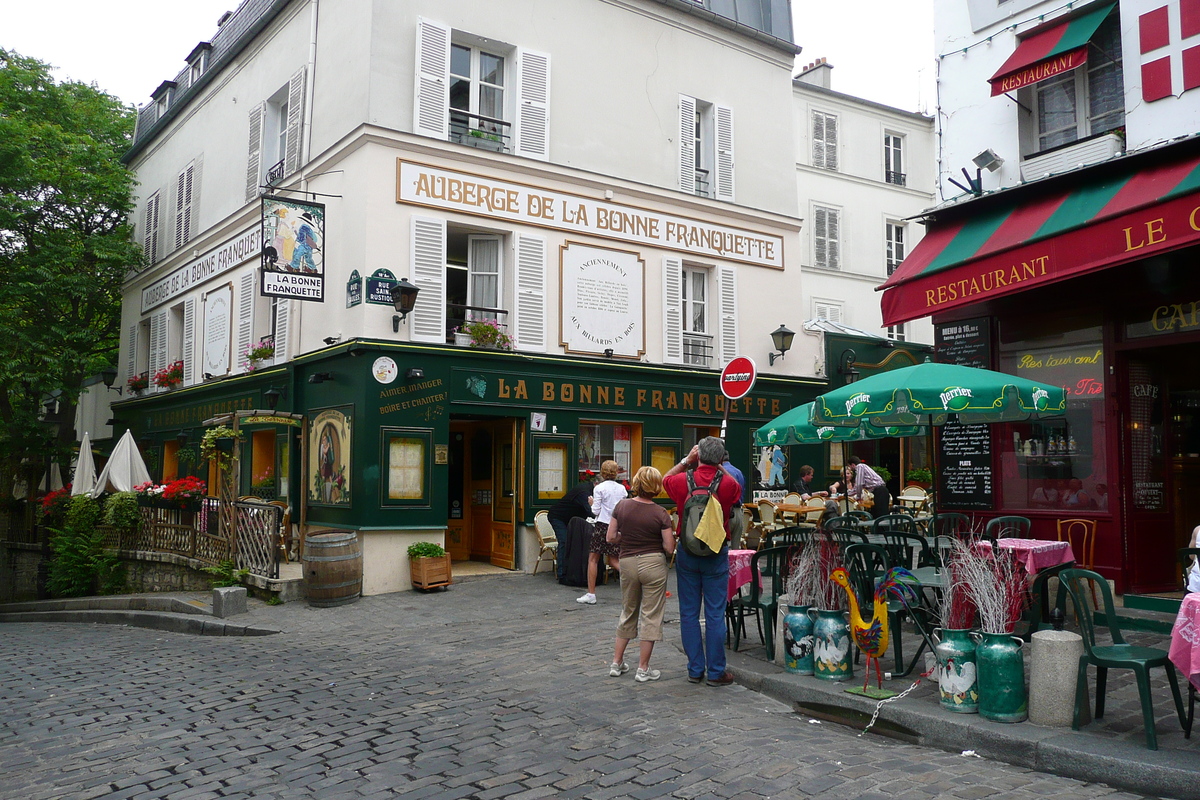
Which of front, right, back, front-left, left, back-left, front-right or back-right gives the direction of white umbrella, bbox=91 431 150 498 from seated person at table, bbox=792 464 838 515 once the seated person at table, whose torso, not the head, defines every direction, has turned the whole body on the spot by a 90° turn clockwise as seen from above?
front-right

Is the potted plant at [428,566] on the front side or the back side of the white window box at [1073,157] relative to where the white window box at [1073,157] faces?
on the front side

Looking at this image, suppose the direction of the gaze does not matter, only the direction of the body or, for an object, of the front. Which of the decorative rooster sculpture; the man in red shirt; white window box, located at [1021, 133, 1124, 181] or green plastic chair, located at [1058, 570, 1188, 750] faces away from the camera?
the man in red shirt

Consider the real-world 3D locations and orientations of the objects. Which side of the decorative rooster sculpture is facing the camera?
left

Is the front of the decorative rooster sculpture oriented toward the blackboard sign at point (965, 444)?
no

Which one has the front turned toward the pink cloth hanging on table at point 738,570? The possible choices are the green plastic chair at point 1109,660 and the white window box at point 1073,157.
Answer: the white window box

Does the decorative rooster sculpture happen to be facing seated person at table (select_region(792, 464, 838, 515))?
no

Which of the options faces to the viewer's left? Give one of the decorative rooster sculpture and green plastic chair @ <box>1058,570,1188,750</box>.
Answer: the decorative rooster sculpture

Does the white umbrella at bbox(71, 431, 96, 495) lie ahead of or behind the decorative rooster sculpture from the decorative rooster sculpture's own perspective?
ahead

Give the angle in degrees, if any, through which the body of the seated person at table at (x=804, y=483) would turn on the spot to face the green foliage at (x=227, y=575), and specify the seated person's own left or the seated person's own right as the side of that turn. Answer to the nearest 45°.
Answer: approximately 90° to the seated person's own right

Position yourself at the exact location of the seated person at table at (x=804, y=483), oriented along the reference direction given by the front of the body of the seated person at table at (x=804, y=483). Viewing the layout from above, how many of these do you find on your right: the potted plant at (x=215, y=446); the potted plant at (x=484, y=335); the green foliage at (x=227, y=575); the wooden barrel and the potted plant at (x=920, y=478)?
4

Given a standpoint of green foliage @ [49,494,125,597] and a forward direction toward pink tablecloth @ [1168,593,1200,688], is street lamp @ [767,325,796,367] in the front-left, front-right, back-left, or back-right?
front-left

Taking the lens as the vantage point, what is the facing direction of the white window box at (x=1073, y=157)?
facing the viewer and to the left of the viewer

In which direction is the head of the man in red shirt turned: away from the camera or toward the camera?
away from the camera

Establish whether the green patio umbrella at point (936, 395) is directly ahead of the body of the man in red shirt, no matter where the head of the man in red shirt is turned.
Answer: no

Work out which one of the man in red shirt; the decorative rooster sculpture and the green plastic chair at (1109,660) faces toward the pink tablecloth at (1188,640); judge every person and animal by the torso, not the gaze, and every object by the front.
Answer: the green plastic chair

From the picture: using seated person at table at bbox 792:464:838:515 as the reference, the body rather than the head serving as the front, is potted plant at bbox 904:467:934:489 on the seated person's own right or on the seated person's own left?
on the seated person's own left

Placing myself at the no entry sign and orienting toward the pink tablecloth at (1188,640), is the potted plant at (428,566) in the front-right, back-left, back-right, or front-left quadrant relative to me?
back-right

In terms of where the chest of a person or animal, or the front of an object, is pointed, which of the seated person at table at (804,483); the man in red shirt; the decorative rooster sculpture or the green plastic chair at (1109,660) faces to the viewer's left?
the decorative rooster sculpture

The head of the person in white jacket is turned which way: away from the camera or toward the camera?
away from the camera

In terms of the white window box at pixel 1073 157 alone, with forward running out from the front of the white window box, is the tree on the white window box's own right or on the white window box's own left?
on the white window box's own right

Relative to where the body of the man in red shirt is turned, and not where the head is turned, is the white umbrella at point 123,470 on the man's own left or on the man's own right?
on the man's own left

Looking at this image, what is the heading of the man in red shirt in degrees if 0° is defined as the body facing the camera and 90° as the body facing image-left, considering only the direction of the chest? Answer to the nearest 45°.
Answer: approximately 180°
